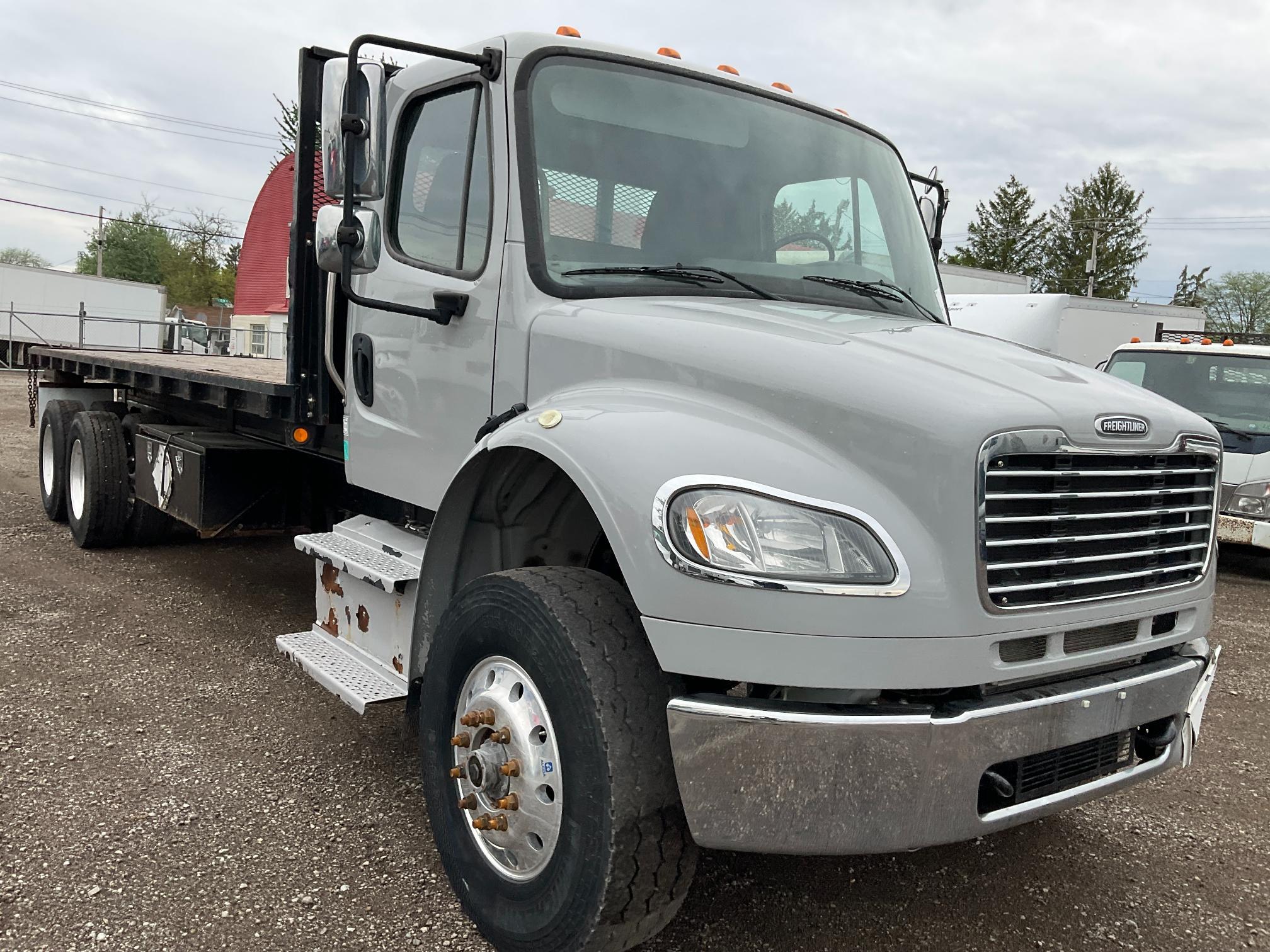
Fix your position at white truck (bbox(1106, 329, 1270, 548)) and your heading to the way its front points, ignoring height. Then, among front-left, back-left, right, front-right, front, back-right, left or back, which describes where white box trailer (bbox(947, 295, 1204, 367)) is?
back

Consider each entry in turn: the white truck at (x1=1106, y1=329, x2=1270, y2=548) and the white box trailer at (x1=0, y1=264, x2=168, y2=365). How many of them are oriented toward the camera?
1

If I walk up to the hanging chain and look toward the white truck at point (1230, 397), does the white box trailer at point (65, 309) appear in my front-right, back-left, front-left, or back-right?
back-left

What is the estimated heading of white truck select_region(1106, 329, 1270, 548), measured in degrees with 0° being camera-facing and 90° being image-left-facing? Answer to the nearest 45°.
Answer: approximately 0°

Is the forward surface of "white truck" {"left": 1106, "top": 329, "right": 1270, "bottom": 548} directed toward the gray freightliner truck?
yes
